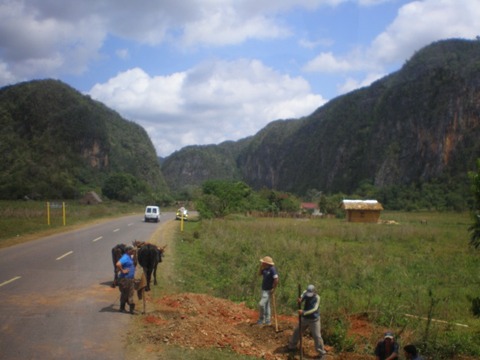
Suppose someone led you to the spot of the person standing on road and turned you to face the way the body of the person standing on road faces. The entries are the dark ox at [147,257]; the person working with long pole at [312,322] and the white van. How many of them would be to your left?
2

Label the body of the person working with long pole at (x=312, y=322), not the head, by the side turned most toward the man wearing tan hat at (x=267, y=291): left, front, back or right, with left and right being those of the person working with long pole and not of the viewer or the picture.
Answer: right

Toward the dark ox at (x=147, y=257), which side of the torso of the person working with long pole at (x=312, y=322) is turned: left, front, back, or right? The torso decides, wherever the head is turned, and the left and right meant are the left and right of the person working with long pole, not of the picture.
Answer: right

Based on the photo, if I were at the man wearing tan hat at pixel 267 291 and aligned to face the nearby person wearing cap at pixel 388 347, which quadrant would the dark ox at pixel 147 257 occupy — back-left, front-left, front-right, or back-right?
back-right

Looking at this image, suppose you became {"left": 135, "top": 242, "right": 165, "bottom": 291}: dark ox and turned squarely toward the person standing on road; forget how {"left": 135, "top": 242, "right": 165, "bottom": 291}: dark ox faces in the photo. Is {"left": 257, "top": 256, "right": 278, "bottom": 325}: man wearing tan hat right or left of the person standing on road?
left

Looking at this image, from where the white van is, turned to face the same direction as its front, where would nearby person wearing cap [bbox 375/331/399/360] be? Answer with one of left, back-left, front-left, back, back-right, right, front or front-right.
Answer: back
